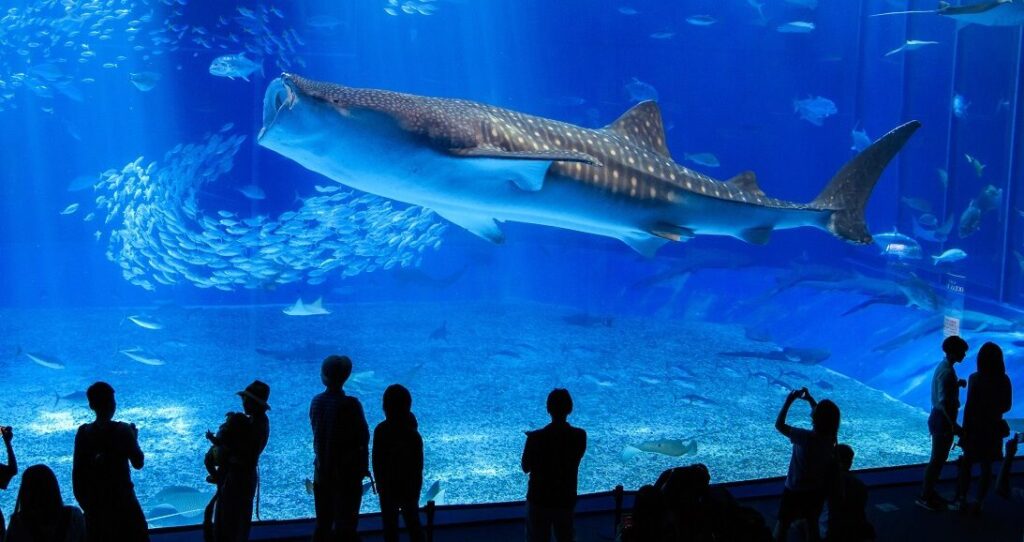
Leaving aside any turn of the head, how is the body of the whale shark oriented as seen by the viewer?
to the viewer's left

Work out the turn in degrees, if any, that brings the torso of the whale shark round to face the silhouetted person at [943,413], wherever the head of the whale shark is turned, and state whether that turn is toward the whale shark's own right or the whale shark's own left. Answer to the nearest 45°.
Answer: approximately 180°

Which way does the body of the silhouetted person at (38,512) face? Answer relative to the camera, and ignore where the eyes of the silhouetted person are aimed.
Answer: away from the camera

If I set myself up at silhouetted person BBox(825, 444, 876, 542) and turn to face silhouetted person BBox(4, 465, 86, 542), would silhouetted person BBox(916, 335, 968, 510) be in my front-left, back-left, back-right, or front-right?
back-right

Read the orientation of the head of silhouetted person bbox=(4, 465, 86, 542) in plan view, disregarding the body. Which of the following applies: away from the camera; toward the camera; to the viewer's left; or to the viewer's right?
away from the camera

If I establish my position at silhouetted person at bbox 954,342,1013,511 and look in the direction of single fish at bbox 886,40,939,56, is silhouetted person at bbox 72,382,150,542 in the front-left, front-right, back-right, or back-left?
back-left

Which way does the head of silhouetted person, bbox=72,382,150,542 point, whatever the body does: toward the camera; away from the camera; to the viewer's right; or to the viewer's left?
away from the camera
